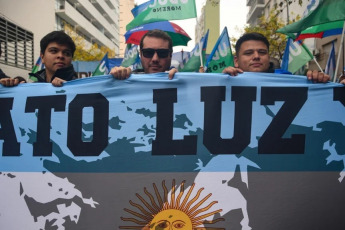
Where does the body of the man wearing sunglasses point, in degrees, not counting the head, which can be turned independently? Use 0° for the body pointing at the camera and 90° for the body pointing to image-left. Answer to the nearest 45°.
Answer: approximately 0°

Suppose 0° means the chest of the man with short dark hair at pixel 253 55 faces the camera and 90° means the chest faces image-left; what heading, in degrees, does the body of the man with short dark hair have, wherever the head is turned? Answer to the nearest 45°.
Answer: approximately 0°

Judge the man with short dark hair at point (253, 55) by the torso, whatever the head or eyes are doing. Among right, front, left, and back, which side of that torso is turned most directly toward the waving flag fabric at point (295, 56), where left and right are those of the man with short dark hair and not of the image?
back

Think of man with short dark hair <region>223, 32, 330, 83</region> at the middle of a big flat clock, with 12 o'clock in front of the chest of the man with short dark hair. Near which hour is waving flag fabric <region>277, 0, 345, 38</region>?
The waving flag fabric is roughly at 7 o'clock from the man with short dark hair.

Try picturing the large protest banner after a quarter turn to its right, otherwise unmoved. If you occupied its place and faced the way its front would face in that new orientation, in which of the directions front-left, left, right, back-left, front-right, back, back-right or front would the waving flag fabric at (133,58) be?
right

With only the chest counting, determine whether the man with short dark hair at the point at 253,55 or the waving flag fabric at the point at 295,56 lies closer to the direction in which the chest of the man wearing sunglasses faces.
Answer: the man with short dark hair

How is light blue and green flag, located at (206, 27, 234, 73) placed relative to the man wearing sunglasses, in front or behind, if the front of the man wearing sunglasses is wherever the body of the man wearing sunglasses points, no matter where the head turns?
behind

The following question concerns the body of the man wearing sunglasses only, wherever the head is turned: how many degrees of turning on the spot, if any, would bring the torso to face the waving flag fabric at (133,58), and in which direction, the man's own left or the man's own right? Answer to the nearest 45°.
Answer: approximately 180°
